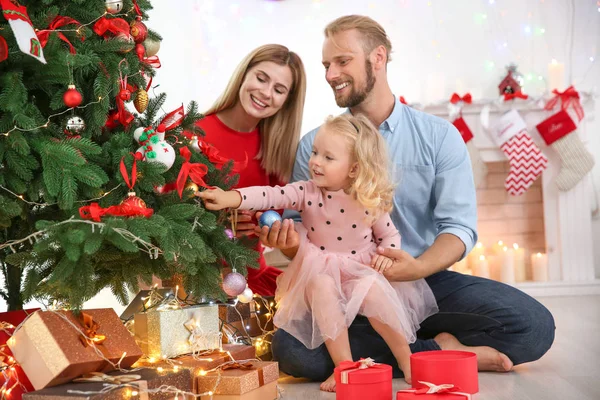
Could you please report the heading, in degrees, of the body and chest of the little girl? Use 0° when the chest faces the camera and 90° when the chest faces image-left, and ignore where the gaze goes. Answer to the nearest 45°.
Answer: approximately 45°

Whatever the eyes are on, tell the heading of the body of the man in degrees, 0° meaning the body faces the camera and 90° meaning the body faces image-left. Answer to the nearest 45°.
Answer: approximately 45°

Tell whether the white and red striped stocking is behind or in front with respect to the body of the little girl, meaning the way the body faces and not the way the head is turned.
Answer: behind

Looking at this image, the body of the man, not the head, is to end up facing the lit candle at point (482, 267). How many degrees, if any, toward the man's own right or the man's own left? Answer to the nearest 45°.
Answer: approximately 135° to the man's own right

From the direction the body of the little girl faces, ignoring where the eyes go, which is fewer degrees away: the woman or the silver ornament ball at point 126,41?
the silver ornament ball
